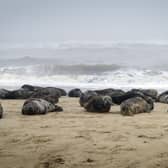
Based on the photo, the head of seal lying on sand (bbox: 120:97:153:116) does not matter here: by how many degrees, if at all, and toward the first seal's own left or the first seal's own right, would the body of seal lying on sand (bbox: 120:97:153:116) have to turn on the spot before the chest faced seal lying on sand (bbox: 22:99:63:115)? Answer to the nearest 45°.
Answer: approximately 45° to the first seal's own right

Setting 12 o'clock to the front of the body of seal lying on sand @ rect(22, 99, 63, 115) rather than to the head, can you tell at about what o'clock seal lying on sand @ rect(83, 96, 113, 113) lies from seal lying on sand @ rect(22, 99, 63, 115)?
seal lying on sand @ rect(83, 96, 113, 113) is roughly at 7 o'clock from seal lying on sand @ rect(22, 99, 63, 115).

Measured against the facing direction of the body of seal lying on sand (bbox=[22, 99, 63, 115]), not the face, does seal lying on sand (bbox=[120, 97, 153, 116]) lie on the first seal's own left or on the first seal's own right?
on the first seal's own left

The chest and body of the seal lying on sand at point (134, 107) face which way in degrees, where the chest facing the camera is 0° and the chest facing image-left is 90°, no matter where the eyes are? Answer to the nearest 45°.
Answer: approximately 45°

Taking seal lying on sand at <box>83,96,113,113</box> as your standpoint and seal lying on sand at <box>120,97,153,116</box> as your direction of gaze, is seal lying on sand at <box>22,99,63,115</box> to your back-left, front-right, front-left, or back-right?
back-right

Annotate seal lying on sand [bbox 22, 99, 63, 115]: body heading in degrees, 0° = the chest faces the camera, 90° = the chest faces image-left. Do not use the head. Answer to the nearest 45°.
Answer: approximately 45°
